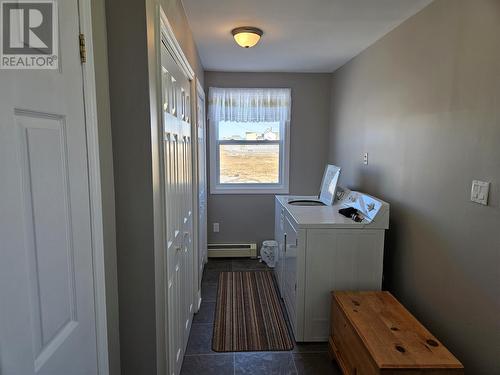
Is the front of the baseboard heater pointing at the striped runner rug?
yes

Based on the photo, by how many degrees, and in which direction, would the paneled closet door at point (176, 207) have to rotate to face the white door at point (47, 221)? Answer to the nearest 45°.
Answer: approximately 90° to its right

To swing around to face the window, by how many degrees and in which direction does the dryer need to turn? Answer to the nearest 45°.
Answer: approximately 45° to its right

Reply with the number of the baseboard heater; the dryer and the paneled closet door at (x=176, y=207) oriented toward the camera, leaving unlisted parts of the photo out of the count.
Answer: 1

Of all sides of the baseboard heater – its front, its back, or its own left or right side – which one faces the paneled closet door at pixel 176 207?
front

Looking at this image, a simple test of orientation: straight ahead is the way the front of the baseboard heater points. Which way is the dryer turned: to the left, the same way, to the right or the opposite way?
to the right

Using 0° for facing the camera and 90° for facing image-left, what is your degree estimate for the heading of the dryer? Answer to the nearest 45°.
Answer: approximately 90°

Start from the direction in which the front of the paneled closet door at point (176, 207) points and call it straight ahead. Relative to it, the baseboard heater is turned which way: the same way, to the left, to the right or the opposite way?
to the right

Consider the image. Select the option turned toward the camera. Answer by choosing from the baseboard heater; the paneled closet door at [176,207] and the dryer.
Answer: the baseboard heater

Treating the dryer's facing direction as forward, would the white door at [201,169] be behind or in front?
in front

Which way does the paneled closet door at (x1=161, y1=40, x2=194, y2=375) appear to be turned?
to the viewer's right
